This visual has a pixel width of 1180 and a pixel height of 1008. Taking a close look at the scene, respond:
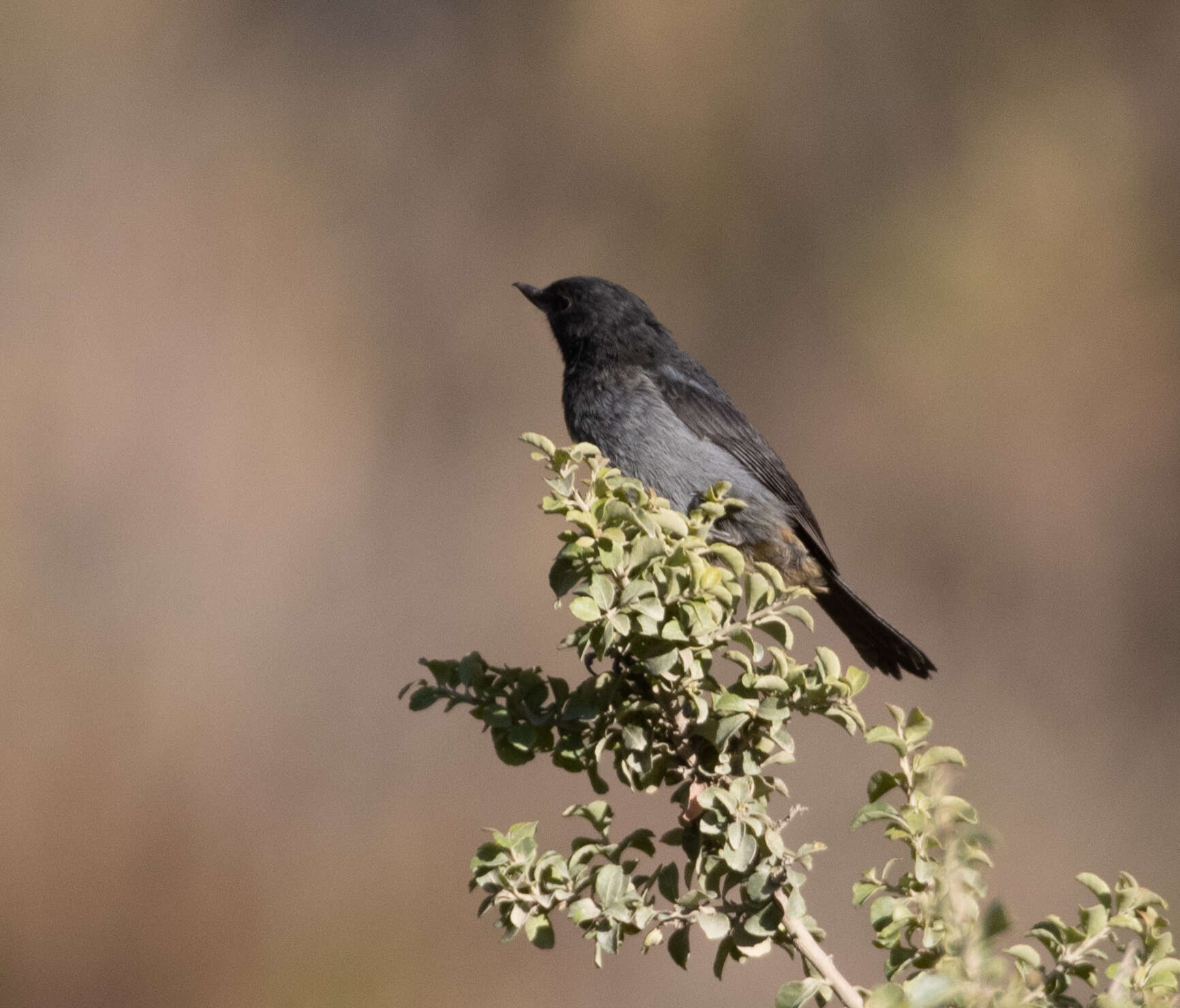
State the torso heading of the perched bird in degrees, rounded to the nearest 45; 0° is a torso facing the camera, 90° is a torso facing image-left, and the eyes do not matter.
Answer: approximately 90°
